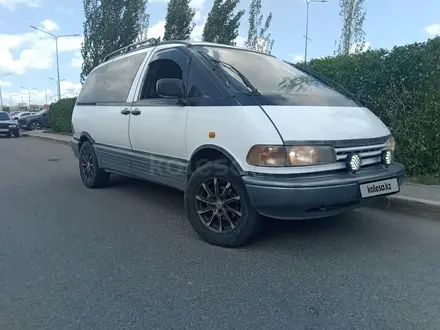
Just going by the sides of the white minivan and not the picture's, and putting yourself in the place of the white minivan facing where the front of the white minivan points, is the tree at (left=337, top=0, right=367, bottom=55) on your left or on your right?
on your left

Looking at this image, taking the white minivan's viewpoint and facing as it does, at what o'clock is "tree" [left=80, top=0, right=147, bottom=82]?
The tree is roughly at 7 o'clock from the white minivan.

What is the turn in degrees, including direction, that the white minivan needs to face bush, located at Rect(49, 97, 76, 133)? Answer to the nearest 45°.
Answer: approximately 180°

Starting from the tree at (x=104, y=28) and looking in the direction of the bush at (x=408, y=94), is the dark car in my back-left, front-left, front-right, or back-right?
back-right

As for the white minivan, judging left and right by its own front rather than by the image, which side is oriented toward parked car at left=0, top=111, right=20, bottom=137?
back

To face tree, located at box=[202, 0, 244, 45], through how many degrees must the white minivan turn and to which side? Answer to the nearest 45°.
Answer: approximately 135° to its left

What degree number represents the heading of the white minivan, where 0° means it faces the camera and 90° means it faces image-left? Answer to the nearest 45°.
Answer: approximately 315°

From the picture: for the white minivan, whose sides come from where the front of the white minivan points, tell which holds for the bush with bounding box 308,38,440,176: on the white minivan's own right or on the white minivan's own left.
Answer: on the white minivan's own left

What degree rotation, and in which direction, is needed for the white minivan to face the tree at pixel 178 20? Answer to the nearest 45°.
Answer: approximately 135° to its left
